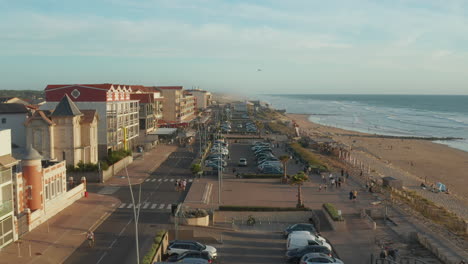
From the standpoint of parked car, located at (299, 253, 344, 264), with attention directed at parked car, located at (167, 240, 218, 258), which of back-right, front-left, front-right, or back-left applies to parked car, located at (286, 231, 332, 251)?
front-right

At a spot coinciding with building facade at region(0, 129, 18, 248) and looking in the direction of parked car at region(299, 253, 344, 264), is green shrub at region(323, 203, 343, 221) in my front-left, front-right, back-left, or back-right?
front-left

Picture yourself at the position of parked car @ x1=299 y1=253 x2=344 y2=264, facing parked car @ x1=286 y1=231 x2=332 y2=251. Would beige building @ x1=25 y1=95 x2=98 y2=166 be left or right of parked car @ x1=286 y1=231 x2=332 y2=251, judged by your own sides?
left

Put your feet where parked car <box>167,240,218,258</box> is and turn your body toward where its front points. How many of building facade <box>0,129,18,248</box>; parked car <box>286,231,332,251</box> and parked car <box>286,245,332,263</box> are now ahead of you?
2

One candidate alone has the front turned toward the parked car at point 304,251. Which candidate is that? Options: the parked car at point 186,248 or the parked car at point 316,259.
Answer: the parked car at point 186,248

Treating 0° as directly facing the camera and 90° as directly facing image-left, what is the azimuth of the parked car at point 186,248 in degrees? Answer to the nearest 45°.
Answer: approximately 270°

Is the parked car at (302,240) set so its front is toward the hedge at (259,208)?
no

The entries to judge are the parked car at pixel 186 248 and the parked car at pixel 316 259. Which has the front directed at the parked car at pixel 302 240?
the parked car at pixel 186 248

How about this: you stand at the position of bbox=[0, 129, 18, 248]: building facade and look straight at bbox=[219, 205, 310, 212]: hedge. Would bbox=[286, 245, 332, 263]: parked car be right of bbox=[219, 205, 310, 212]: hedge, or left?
right
